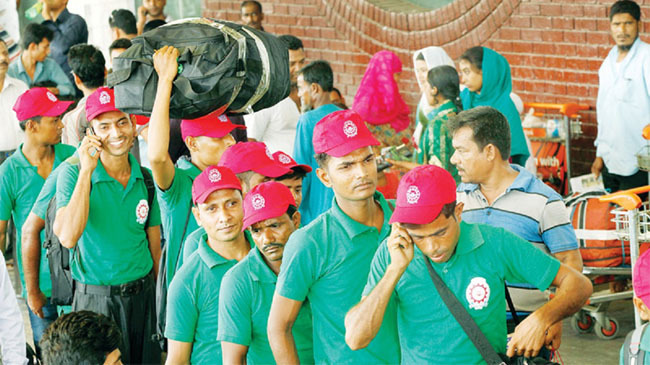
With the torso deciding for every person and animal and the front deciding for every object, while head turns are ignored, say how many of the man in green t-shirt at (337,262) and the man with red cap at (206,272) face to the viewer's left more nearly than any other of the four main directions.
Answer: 0

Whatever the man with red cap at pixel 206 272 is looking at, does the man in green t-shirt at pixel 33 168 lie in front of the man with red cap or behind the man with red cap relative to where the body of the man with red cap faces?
behind

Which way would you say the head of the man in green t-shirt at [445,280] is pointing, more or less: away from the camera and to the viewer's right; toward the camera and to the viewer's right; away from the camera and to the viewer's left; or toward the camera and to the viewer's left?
toward the camera and to the viewer's left

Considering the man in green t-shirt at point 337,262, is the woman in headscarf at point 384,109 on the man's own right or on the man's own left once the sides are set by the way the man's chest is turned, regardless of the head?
on the man's own left

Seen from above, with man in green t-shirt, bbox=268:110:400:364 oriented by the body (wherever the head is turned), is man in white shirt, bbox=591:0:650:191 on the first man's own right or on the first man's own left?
on the first man's own left

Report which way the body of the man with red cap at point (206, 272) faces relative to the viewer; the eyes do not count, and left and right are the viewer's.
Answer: facing the viewer and to the right of the viewer

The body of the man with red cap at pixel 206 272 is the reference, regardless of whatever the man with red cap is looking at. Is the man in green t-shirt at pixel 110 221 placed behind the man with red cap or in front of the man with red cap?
behind

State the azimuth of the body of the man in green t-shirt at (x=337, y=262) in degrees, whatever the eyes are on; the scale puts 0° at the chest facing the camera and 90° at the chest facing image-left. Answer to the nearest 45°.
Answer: approximately 315°
